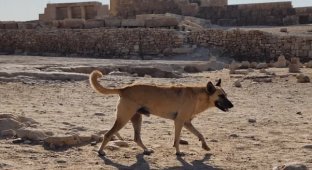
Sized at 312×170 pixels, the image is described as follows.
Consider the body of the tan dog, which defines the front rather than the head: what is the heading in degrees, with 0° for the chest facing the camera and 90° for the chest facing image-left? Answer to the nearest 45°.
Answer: approximately 270°

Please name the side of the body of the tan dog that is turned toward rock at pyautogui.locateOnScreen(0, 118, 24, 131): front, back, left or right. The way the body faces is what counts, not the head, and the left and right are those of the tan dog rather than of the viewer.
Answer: back

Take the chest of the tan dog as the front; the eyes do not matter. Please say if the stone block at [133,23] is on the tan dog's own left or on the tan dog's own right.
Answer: on the tan dog's own left

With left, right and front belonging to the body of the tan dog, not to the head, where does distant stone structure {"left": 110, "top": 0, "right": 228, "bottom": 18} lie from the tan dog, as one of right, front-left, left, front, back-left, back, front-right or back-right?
left

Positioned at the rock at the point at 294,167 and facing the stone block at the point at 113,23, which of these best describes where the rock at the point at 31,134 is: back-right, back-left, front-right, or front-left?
front-left

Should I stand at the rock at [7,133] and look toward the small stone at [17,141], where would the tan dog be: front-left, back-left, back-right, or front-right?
front-left

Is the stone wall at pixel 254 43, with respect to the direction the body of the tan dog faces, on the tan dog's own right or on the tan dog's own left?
on the tan dog's own left

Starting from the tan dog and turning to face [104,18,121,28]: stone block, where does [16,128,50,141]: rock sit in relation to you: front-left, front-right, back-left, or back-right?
front-left

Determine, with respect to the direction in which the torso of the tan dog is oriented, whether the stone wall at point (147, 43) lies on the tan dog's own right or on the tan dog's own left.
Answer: on the tan dog's own left

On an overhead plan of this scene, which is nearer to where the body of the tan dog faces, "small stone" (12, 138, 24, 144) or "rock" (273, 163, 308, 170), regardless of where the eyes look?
the rock

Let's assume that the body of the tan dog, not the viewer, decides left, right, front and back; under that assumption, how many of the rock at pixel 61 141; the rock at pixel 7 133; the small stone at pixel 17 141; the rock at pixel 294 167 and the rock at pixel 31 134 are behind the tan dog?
4

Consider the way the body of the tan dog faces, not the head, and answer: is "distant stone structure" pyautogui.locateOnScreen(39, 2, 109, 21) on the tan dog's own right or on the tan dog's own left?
on the tan dog's own left

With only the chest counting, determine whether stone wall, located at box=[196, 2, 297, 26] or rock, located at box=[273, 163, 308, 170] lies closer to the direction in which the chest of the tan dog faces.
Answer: the rock

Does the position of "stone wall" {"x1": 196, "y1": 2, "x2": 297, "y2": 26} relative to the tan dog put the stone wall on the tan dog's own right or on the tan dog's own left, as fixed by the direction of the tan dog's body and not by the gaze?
on the tan dog's own left

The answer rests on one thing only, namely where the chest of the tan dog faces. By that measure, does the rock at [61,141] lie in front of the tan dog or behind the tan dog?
behind

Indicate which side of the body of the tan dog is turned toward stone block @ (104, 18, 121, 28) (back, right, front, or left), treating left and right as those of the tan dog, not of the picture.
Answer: left
